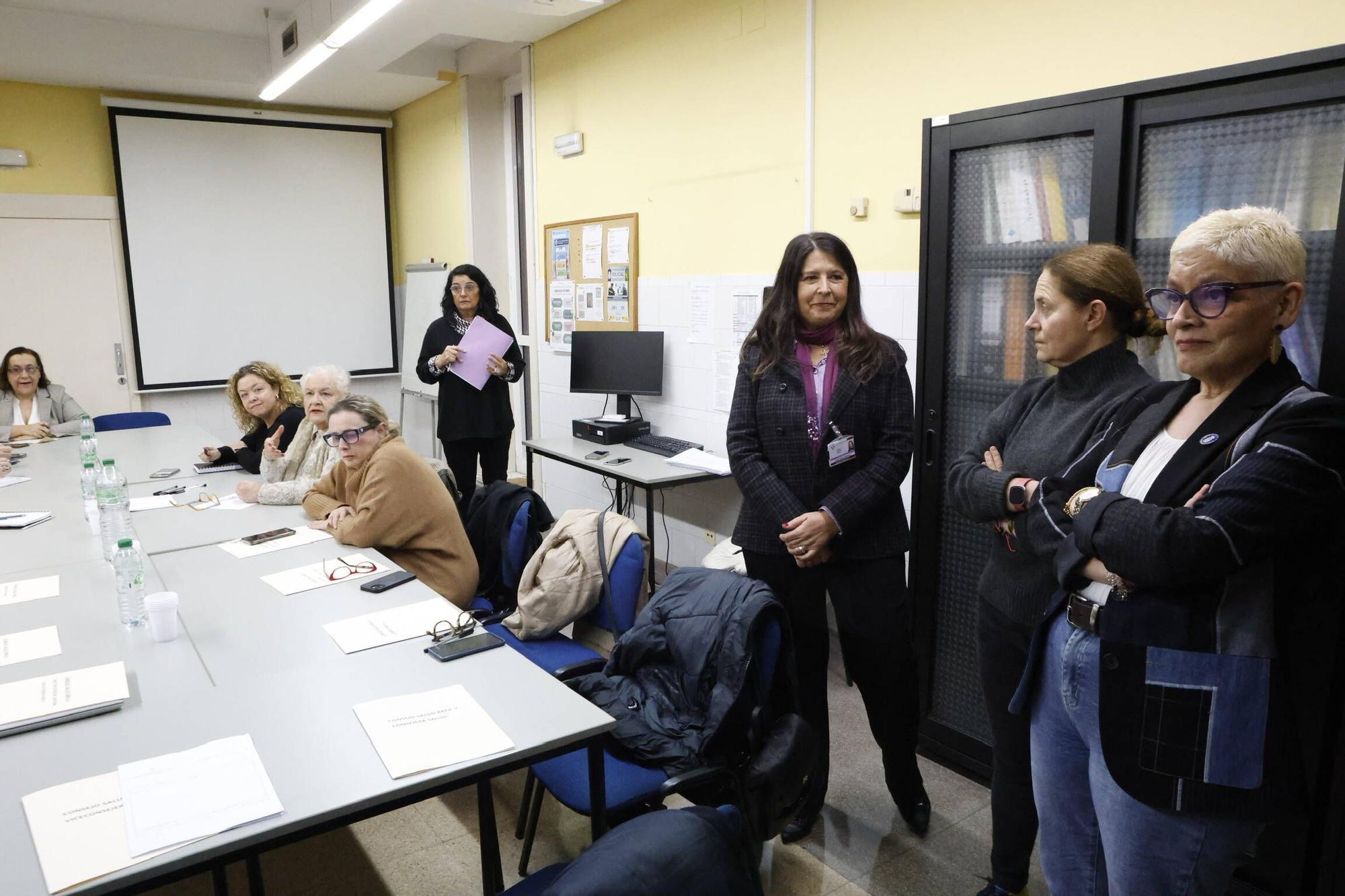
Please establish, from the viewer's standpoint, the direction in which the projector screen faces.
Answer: facing the viewer

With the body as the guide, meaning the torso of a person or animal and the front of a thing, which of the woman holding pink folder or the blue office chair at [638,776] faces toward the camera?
the woman holding pink folder

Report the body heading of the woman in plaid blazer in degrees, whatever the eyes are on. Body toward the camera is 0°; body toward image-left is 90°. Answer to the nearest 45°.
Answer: approximately 0°

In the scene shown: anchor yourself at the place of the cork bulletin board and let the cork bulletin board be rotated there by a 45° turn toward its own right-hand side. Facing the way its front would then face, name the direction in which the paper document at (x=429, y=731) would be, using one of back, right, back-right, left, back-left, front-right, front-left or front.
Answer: left

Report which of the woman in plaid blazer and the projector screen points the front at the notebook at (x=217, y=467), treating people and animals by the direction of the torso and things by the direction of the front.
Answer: the projector screen

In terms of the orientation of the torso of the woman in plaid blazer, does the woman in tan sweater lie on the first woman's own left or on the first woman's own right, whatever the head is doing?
on the first woman's own right

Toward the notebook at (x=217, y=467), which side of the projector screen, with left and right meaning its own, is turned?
front

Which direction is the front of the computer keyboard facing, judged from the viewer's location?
facing the viewer and to the left of the viewer

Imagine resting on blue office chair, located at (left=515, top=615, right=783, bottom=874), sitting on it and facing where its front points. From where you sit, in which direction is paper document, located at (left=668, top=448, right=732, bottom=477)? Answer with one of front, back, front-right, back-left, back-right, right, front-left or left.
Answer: right

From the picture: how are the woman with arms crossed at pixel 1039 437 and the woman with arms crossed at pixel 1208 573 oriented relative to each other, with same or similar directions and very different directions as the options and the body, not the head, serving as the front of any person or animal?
same or similar directions

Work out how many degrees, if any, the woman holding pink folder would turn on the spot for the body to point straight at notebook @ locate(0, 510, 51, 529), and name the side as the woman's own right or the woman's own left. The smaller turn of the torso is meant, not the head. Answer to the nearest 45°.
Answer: approximately 45° to the woman's own right

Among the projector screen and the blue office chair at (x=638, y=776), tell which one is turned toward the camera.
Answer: the projector screen

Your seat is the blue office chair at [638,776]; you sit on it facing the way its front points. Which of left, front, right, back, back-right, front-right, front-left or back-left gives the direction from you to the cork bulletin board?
right

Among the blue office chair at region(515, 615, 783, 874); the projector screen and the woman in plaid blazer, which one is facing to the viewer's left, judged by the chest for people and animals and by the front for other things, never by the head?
the blue office chair

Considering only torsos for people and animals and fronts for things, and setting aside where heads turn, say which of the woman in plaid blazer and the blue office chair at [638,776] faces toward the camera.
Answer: the woman in plaid blazer

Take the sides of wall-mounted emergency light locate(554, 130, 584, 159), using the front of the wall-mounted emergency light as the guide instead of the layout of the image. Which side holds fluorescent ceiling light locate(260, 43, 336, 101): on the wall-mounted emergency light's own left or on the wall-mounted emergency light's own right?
on the wall-mounted emergency light's own right

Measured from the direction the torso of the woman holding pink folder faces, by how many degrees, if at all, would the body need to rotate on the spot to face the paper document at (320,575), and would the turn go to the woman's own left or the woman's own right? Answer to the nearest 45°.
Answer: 0° — they already face it

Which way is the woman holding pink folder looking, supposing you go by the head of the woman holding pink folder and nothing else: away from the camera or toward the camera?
toward the camera

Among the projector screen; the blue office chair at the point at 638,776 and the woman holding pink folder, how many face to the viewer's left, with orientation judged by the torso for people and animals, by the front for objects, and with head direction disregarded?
1
